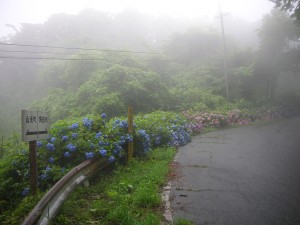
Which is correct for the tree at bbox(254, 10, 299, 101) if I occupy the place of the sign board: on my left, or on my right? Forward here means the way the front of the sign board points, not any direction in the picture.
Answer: on my left

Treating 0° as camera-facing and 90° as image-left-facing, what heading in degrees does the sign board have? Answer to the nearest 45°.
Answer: approximately 315°
